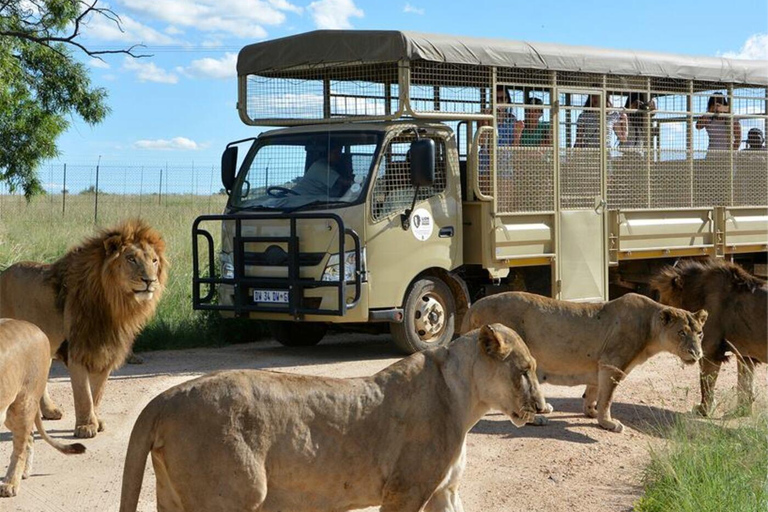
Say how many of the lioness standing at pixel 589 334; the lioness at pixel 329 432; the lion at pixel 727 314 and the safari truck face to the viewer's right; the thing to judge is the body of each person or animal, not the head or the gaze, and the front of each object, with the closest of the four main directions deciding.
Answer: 2

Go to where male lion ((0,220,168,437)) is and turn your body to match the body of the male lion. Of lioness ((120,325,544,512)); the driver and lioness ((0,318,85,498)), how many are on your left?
1

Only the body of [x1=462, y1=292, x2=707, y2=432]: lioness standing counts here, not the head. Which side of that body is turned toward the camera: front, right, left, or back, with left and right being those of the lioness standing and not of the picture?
right

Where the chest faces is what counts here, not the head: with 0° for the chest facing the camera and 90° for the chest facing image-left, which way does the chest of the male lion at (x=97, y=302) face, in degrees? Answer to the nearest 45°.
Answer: approximately 315°

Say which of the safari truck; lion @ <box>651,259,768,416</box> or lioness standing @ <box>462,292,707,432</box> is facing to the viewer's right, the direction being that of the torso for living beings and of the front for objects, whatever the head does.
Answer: the lioness standing

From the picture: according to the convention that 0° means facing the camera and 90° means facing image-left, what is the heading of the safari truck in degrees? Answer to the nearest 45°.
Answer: approximately 45°

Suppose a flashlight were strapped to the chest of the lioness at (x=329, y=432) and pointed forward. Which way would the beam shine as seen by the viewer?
to the viewer's right

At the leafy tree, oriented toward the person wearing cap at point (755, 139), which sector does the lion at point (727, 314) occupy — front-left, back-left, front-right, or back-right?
front-right

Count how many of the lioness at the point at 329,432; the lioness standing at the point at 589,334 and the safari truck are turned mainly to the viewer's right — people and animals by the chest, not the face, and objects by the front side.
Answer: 2

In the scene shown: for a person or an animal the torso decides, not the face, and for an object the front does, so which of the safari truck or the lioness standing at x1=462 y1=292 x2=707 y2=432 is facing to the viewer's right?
the lioness standing

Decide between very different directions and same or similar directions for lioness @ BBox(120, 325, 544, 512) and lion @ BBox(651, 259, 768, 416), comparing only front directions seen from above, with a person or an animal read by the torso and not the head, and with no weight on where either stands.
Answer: very different directions

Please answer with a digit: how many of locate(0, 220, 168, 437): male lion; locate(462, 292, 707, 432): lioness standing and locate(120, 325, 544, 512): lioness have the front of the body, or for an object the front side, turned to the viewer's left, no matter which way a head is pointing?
0

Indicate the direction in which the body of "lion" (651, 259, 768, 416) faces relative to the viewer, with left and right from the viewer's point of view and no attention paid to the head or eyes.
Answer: facing to the left of the viewer

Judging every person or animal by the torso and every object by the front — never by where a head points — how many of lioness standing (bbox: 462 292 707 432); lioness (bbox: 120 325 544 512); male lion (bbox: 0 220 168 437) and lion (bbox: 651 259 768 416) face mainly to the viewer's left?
1
